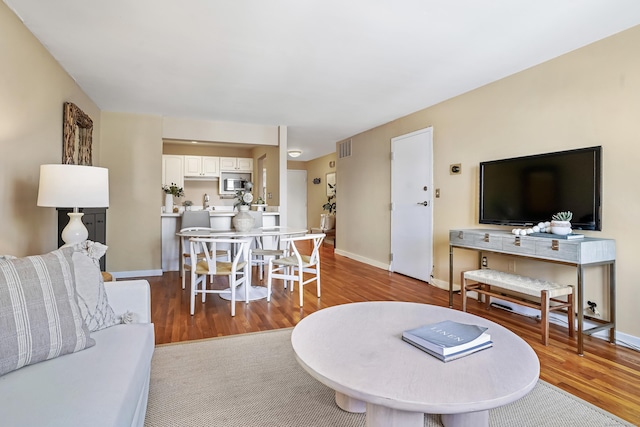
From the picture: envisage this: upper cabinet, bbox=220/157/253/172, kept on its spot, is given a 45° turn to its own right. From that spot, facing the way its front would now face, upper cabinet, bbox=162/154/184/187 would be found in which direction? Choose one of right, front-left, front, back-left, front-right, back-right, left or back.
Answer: front-right

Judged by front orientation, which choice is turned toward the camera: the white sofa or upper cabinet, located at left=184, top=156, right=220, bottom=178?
the upper cabinet

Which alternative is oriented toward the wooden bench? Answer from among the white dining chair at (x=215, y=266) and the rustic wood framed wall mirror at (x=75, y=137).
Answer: the rustic wood framed wall mirror

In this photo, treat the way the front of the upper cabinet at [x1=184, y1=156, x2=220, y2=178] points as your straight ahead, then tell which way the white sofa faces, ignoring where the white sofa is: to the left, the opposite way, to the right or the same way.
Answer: to the left

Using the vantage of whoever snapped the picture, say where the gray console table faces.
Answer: facing the viewer and to the left of the viewer

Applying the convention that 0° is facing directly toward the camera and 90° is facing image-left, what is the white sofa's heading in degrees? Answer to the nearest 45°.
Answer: approximately 270°

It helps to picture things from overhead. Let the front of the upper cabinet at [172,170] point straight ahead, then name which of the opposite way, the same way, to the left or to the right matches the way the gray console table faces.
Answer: to the right

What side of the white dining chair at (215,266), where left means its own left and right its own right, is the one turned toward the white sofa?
back

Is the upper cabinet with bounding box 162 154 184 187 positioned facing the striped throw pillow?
yes

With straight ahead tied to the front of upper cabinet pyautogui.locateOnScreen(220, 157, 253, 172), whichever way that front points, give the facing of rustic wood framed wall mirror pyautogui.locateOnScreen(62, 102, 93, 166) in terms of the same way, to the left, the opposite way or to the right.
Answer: to the left

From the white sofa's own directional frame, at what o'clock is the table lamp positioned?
The table lamp is roughly at 9 o'clock from the white sofa.

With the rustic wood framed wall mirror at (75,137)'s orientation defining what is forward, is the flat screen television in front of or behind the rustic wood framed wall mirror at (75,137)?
in front

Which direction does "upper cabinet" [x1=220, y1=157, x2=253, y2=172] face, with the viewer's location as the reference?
facing the viewer

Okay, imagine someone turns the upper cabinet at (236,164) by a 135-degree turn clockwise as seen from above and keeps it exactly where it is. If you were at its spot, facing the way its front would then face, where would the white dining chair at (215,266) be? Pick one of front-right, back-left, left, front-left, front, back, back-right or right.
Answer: back-left

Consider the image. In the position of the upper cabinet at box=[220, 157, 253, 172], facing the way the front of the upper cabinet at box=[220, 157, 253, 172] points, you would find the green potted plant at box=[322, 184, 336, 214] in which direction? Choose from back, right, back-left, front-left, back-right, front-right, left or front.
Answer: left

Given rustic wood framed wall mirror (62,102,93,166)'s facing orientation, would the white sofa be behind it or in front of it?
in front

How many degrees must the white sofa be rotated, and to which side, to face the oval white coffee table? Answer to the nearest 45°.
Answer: approximately 45° to its right

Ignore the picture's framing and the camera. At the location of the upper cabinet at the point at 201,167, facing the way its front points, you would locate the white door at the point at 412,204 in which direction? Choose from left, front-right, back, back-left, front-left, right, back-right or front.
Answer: front-left

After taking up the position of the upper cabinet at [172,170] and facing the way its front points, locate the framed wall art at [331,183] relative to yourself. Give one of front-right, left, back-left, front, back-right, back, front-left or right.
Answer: left

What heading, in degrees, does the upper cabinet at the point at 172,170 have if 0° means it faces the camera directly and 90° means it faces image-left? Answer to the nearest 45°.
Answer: approximately 0°

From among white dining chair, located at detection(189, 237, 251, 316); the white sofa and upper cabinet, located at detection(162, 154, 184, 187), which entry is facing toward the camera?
the upper cabinet
